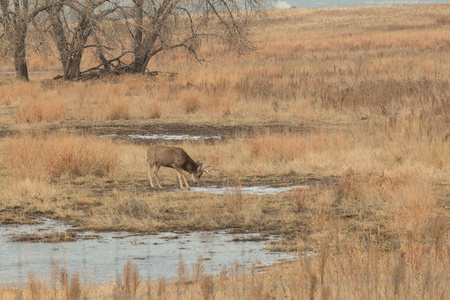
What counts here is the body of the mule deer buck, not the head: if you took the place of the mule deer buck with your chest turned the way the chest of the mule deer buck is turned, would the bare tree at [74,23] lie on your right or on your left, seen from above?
on your left

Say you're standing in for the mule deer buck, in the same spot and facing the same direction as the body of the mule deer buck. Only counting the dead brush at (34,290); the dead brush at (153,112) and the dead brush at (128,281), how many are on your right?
2

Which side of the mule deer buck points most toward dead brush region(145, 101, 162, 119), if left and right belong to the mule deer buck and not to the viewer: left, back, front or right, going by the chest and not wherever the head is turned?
left

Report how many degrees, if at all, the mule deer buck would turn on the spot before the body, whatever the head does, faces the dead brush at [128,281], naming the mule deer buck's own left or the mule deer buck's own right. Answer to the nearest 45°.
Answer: approximately 90° to the mule deer buck's own right

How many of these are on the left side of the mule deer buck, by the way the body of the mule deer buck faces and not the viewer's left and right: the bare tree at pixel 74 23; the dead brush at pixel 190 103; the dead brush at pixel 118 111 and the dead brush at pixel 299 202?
3

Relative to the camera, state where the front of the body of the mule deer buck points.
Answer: to the viewer's right

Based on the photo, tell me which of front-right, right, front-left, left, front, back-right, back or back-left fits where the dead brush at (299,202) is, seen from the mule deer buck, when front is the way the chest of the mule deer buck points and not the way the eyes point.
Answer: front-right

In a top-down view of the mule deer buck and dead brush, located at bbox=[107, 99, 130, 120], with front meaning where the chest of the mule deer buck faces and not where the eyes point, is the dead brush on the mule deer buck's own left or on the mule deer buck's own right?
on the mule deer buck's own left

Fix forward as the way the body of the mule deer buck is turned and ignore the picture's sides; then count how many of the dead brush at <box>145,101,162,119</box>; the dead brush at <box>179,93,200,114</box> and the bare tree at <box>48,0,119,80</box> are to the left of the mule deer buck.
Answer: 3

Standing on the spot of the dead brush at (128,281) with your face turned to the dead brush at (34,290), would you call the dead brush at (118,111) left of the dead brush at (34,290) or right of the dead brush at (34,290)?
right

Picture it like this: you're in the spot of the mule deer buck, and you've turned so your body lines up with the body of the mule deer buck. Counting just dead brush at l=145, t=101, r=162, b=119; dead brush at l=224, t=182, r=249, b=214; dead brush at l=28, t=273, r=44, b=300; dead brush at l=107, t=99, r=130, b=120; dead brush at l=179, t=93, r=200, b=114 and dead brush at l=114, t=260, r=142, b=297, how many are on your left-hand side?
3

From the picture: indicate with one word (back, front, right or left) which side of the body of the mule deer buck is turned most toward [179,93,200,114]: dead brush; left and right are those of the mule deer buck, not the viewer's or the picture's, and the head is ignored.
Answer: left

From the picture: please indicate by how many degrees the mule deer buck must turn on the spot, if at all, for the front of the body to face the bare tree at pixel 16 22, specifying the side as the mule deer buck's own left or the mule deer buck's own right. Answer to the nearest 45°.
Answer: approximately 90° to the mule deer buck's own left
